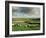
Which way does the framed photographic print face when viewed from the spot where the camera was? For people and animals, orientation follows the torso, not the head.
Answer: facing the viewer and to the right of the viewer
